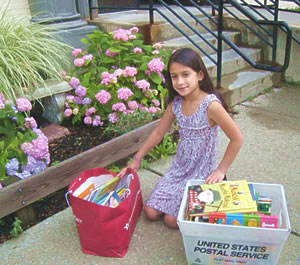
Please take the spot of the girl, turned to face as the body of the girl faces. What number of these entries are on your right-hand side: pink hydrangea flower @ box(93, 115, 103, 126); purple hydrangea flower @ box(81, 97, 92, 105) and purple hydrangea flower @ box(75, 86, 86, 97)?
3

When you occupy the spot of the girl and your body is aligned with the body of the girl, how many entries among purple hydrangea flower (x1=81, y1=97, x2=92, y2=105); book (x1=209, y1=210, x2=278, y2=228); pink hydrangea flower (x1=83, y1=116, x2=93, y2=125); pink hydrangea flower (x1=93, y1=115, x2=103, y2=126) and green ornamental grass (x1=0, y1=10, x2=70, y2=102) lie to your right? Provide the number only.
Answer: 4

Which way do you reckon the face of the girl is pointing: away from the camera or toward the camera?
toward the camera

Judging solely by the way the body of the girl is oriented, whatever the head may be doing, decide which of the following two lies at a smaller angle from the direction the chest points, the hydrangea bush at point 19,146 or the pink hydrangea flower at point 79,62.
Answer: the hydrangea bush

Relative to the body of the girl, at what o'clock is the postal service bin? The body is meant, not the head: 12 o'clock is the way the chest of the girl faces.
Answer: The postal service bin is roughly at 10 o'clock from the girl.

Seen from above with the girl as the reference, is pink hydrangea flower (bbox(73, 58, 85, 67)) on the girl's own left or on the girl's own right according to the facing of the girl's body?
on the girl's own right

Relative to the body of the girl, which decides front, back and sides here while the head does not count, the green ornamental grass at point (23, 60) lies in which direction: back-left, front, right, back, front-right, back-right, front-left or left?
right

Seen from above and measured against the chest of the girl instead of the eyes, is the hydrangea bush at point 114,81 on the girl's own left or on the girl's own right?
on the girl's own right

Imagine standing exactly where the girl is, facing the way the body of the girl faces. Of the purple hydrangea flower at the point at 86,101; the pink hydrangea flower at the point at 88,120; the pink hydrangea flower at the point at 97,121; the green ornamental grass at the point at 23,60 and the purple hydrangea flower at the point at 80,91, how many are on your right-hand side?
5

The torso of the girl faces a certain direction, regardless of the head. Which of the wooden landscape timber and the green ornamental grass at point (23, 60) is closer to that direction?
the wooden landscape timber

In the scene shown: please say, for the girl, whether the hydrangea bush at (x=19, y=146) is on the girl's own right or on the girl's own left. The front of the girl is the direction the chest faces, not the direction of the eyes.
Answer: on the girl's own right

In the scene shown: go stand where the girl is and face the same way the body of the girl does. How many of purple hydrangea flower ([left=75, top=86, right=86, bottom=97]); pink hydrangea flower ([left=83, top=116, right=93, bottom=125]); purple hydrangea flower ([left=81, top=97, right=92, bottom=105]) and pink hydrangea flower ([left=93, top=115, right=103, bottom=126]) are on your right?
4

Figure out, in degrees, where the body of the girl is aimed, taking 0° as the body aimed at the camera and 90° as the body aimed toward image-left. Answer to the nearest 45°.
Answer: approximately 45°

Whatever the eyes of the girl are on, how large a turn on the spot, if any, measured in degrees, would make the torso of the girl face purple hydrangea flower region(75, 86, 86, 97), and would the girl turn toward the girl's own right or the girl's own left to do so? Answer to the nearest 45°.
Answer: approximately 90° to the girl's own right
